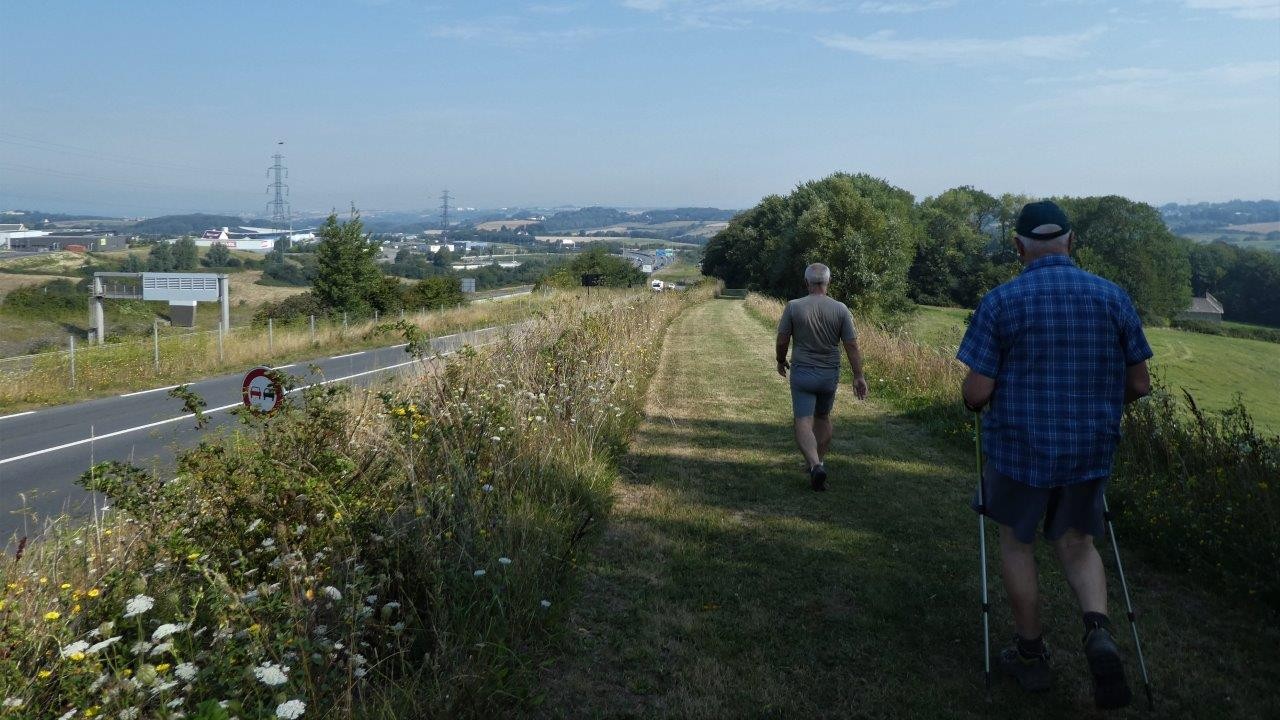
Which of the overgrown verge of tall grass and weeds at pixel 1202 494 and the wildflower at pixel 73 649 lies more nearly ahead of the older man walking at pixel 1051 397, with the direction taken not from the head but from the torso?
the overgrown verge of tall grass and weeds

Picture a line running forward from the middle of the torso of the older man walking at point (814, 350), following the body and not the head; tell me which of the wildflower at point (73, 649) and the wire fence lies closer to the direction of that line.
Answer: the wire fence

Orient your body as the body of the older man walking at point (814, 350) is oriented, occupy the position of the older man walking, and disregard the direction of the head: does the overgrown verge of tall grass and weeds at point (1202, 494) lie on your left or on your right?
on your right

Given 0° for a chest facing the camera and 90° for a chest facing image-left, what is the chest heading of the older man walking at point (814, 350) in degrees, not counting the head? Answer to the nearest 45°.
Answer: approximately 180°

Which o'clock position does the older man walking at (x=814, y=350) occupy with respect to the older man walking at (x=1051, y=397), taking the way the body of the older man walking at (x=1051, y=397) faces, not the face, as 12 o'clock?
the older man walking at (x=814, y=350) is roughly at 11 o'clock from the older man walking at (x=1051, y=397).

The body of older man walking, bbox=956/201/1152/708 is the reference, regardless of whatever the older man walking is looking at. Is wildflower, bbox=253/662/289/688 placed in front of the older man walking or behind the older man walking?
behind

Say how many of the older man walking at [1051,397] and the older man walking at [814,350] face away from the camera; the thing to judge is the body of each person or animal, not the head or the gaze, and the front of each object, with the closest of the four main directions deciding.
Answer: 2

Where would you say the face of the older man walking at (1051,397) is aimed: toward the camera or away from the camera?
away from the camera

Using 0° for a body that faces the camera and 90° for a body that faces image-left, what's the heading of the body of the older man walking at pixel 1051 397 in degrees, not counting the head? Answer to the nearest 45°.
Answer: approximately 180°

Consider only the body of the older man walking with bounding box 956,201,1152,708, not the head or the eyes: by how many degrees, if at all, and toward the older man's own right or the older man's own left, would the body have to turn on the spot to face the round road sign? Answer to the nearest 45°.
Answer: approximately 90° to the older man's own left
